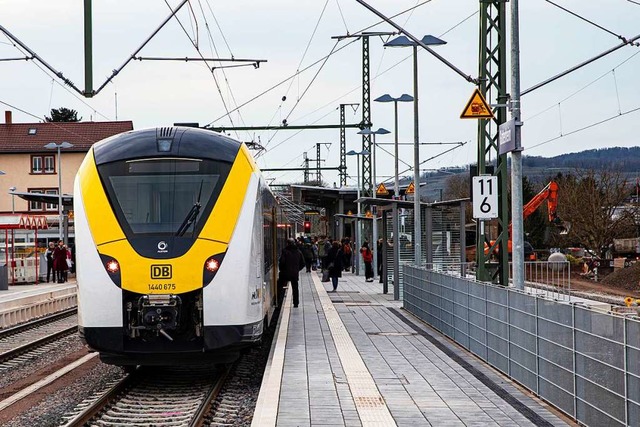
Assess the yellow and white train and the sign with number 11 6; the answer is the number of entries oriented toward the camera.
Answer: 2

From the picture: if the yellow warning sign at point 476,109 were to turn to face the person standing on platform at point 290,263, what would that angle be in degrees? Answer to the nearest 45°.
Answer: approximately 135° to its right

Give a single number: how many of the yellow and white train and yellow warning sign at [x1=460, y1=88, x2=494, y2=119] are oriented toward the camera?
2

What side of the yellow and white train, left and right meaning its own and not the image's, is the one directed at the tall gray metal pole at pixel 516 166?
left

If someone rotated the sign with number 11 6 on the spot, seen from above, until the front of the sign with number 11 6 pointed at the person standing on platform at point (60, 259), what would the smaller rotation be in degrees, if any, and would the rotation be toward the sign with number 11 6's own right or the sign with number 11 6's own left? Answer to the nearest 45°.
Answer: approximately 135° to the sign with number 11 6's own right

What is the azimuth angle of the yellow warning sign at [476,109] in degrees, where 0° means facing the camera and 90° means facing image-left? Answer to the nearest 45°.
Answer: approximately 0°

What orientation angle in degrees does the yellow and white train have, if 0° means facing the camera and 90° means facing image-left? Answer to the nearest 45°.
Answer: approximately 0°
